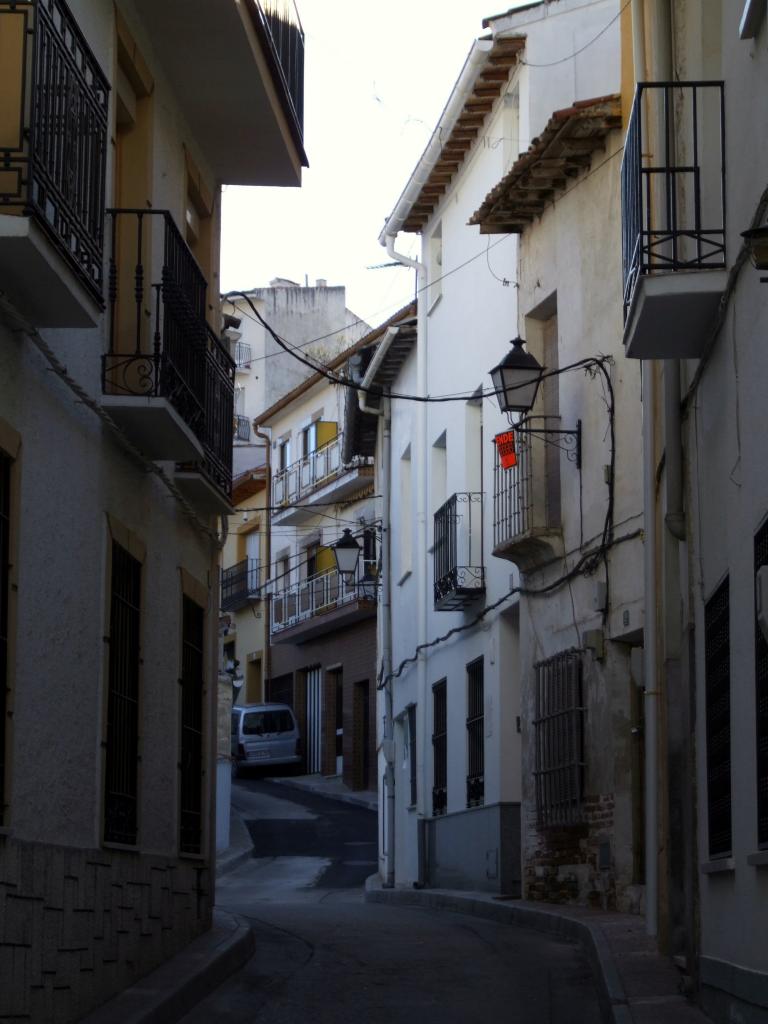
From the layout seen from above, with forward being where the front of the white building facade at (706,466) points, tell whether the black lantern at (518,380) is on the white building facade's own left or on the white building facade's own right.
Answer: on the white building facade's own right

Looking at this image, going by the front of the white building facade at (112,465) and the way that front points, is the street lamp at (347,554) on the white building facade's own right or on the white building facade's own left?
on the white building facade's own left

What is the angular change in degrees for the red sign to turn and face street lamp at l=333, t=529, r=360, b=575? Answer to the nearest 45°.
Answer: approximately 135° to its right

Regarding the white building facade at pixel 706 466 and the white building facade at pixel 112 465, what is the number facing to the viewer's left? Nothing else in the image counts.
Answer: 1

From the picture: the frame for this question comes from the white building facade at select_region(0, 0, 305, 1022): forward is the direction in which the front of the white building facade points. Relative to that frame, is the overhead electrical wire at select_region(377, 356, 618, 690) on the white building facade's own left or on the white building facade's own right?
on the white building facade's own left

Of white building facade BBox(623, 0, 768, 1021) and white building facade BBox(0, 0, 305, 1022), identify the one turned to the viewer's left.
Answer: white building facade BBox(623, 0, 768, 1021)

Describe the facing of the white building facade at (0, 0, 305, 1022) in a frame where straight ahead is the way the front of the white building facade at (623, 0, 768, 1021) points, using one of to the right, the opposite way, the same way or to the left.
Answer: the opposite way

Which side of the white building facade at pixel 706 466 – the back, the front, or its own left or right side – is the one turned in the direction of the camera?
left

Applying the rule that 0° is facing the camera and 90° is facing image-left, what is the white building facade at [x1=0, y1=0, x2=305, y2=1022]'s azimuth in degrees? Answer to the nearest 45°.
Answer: approximately 270°

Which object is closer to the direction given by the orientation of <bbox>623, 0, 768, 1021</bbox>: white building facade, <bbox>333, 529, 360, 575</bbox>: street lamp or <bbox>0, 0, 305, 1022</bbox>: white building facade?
the white building facade
